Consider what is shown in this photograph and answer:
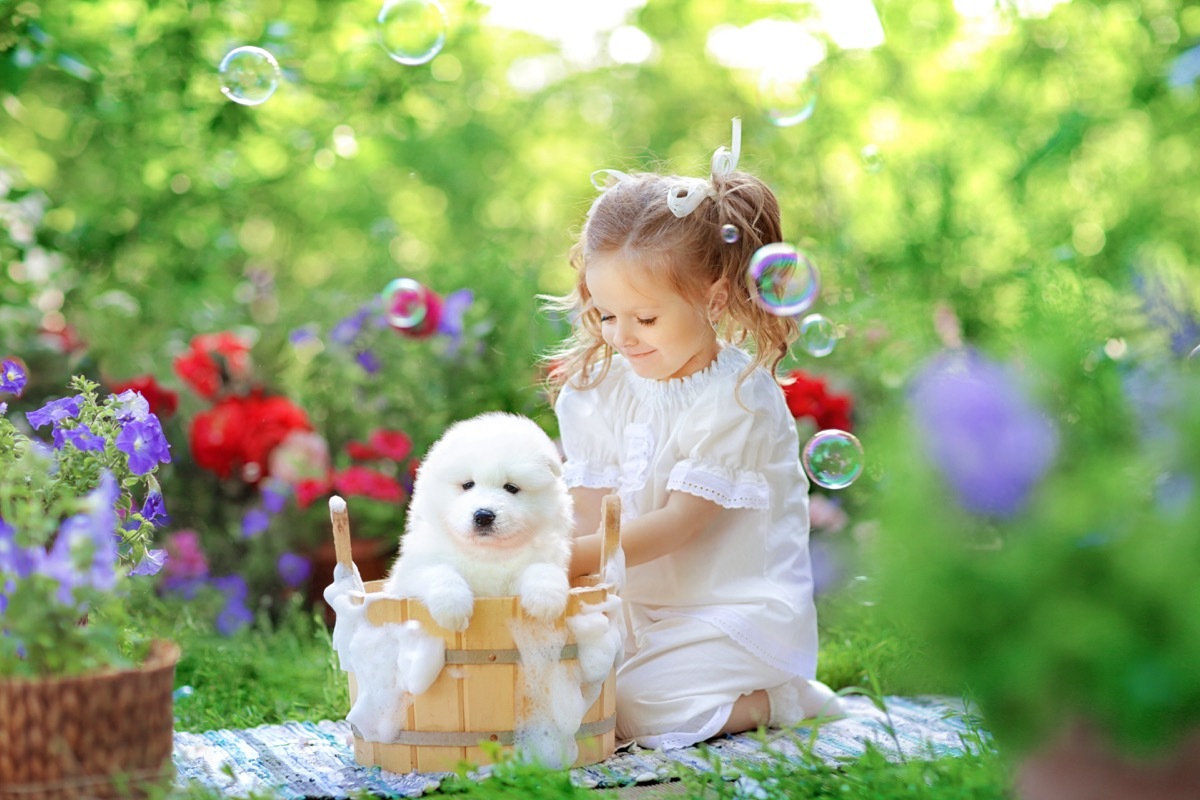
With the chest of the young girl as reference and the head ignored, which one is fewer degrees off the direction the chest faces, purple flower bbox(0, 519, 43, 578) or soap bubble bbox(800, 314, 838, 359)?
the purple flower

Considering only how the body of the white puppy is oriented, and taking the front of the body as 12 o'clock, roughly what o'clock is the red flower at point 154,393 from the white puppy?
The red flower is roughly at 5 o'clock from the white puppy.

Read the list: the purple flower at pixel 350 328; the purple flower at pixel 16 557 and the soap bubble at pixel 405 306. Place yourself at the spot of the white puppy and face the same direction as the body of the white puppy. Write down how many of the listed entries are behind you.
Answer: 2

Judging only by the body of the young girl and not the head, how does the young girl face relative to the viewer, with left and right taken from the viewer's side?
facing the viewer and to the left of the viewer

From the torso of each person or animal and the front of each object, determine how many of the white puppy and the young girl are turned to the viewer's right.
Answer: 0

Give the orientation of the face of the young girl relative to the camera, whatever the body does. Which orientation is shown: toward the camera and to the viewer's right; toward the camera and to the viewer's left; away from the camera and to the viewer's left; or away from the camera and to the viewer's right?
toward the camera and to the viewer's left

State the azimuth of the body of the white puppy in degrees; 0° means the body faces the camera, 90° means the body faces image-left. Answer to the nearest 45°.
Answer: approximately 0°

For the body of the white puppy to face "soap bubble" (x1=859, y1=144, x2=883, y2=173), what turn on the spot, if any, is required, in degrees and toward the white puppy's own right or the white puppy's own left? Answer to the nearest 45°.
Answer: approximately 135° to the white puppy's own left

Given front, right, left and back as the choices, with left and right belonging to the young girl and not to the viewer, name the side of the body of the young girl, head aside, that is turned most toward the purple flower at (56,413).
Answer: front

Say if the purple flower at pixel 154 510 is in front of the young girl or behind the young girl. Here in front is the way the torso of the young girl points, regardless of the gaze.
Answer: in front
